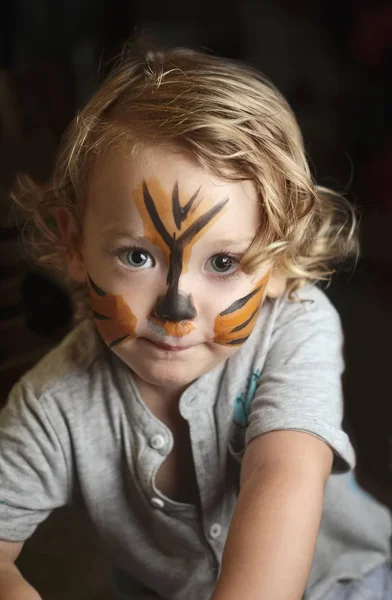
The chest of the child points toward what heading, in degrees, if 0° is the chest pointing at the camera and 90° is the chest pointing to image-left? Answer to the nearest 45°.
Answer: approximately 0°
